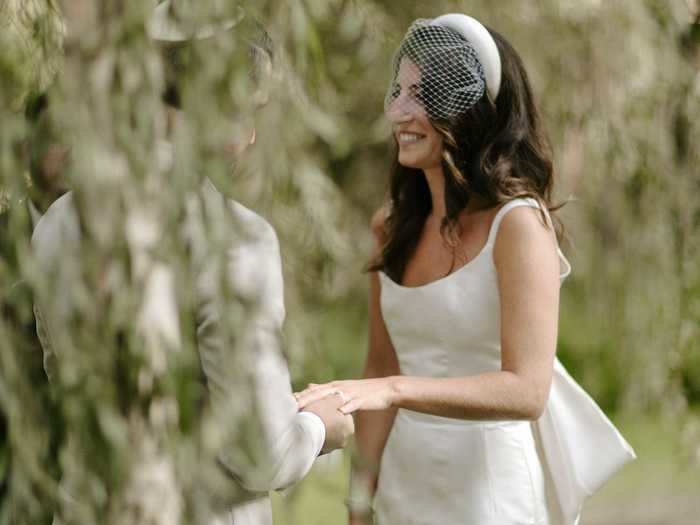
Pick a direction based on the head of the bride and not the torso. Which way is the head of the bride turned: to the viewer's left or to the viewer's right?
to the viewer's left

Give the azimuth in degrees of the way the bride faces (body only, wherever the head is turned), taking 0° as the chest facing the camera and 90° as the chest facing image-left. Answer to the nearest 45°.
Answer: approximately 45°

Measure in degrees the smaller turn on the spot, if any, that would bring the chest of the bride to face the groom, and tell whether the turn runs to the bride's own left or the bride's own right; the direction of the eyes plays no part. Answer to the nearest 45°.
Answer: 0° — they already face them
